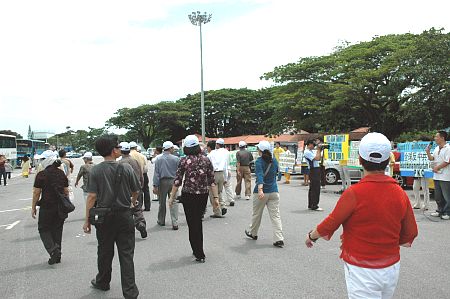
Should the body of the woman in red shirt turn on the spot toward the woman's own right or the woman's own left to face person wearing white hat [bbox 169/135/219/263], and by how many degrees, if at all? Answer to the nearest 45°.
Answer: approximately 45° to the woman's own left

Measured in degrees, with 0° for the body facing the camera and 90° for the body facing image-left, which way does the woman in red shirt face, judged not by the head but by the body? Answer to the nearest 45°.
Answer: approximately 180°

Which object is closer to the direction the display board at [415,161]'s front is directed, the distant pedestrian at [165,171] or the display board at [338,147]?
the distant pedestrian

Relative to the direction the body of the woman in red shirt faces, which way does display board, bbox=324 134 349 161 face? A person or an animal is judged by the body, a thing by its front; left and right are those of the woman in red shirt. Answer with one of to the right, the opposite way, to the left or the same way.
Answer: the opposite way

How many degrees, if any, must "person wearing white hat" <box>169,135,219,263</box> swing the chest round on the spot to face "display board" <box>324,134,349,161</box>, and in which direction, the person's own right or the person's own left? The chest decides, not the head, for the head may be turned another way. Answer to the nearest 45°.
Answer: approximately 45° to the person's own right

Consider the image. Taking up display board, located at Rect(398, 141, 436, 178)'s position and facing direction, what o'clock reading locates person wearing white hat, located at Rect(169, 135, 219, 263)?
The person wearing white hat is roughly at 1 o'clock from the display board.

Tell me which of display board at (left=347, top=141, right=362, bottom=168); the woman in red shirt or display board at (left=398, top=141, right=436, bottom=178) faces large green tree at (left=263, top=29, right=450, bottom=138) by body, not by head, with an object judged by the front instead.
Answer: the woman in red shirt

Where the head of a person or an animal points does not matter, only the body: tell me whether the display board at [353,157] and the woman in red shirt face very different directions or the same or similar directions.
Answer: very different directions

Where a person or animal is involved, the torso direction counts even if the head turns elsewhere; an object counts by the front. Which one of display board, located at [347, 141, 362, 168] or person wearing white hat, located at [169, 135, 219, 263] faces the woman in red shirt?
the display board

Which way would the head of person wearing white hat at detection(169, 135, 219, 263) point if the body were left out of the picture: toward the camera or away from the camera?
away from the camera

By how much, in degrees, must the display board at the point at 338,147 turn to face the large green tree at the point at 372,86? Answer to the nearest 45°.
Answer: approximately 180°

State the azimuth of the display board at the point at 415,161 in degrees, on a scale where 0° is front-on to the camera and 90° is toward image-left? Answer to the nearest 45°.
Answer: approximately 0°

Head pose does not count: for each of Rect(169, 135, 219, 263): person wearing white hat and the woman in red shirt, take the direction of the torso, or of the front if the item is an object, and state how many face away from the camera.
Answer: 2
